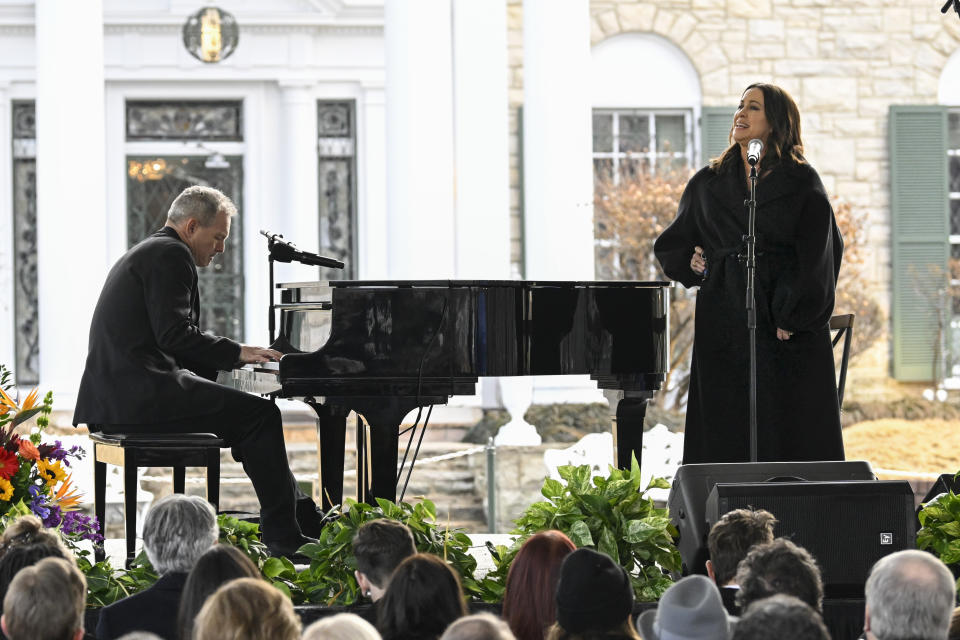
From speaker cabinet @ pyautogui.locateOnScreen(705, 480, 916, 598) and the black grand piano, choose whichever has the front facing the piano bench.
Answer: the black grand piano

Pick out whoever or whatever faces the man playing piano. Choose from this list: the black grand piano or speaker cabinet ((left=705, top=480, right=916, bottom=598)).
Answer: the black grand piano

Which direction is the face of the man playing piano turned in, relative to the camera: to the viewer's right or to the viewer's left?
to the viewer's right

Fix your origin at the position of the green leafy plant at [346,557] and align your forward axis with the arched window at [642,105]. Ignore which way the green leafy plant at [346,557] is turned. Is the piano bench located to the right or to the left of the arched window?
left

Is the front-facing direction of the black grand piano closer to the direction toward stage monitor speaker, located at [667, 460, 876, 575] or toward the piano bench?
the piano bench

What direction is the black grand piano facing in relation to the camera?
to the viewer's left

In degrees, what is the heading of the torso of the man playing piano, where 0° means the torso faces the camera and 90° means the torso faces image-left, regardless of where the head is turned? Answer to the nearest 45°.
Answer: approximately 270°
